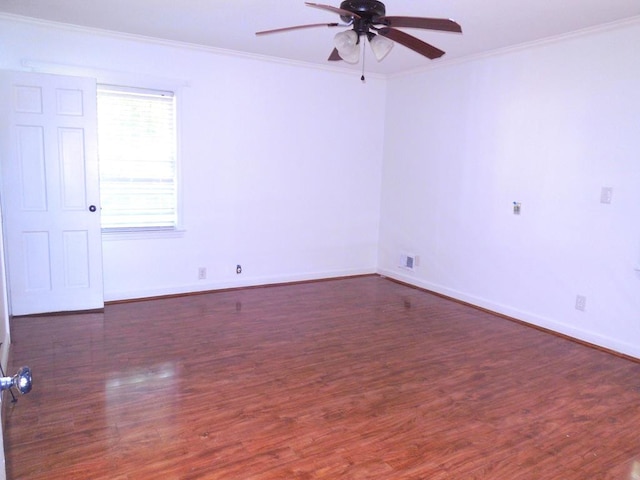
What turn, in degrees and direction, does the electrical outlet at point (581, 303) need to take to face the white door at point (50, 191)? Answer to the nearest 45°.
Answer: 0° — it already faces it

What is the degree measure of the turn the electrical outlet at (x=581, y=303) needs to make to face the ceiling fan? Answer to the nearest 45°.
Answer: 0° — it already faces it

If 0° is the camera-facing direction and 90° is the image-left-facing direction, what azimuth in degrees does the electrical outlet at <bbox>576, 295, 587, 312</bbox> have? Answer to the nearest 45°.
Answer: approximately 45°

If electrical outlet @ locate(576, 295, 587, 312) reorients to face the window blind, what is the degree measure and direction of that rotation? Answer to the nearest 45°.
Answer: approximately 45° to its right

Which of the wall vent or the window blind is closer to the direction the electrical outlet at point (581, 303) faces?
the window blind

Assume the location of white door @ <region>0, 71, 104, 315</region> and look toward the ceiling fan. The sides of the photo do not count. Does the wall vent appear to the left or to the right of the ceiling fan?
left

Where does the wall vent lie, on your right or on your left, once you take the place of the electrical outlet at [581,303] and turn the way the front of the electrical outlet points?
on your right
